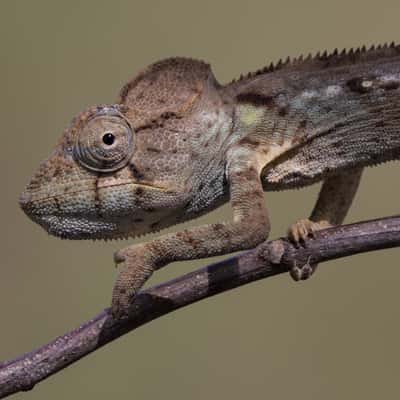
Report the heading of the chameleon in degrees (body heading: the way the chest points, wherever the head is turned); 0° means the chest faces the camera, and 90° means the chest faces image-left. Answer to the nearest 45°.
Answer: approximately 90°
